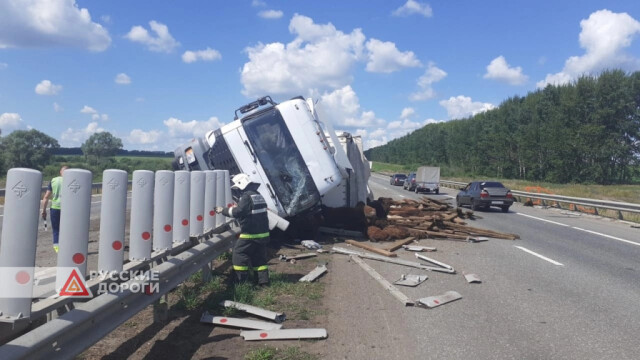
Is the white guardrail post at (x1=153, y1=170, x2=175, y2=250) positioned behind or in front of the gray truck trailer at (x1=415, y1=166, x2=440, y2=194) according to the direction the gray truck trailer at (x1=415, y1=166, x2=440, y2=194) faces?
behind

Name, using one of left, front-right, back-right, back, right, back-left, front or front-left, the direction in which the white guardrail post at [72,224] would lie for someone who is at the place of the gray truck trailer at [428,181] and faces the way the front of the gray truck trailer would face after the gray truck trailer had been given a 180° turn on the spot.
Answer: front

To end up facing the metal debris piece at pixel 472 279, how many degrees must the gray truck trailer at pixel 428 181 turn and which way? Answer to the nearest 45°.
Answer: approximately 180°

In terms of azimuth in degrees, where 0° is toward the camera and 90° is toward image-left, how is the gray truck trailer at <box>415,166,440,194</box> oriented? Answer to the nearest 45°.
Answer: approximately 180°

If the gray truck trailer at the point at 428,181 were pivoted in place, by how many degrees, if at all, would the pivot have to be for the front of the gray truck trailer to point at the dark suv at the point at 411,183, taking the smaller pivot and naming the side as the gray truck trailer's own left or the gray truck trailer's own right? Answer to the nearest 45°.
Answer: approximately 45° to the gray truck trailer's own left

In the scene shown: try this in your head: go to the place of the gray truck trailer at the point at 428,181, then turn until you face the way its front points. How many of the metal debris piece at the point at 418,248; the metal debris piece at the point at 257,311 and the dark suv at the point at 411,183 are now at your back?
2

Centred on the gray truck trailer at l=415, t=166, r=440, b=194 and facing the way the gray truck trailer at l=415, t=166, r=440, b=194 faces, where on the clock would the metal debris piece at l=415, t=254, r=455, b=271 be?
The metal debris piece is roughly at 6 o'clock from the gray truck trailer.

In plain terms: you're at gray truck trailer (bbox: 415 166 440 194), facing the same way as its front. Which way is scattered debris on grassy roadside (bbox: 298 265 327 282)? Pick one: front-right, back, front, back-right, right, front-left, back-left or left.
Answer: back

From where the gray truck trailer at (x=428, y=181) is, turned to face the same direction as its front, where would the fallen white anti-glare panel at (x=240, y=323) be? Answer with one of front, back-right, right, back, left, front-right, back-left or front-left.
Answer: back

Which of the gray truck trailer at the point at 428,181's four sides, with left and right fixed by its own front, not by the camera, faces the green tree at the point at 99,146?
left

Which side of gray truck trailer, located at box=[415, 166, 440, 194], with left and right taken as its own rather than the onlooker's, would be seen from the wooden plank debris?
back

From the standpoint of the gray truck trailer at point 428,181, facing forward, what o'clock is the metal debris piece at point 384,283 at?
The metal debris piece is roughly at 6 o'clock from the gray truck trailer.

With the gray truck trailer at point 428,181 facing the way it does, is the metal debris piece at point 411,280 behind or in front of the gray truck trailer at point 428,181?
behind

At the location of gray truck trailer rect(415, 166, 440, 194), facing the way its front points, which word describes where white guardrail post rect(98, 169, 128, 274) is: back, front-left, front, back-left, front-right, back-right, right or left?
back
